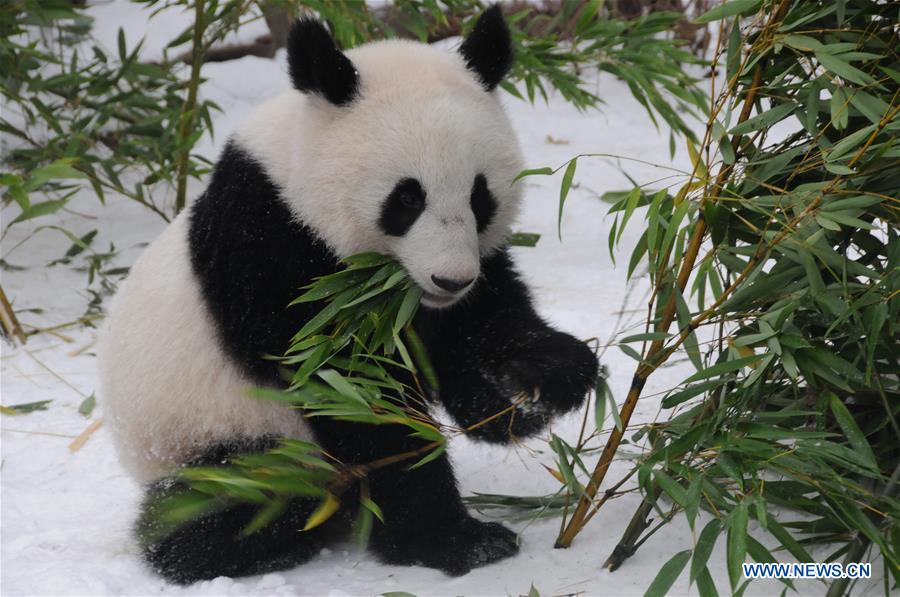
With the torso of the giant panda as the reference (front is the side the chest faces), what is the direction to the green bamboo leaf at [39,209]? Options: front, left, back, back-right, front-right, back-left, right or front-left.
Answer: back

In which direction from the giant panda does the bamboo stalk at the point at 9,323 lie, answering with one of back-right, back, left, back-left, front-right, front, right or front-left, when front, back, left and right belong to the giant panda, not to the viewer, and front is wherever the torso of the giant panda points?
back

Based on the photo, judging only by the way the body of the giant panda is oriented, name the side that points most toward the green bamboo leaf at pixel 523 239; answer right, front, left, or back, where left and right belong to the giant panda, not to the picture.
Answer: left

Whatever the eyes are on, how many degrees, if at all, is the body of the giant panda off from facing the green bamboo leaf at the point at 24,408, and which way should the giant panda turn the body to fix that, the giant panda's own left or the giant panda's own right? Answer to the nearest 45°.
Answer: approximately 180°

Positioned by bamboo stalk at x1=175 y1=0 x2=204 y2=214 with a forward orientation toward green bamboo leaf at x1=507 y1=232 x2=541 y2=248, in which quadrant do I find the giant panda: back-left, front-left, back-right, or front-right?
front-right

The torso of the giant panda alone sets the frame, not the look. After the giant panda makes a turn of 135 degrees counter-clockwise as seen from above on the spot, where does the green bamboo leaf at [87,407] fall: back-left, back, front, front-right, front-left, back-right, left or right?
front-left

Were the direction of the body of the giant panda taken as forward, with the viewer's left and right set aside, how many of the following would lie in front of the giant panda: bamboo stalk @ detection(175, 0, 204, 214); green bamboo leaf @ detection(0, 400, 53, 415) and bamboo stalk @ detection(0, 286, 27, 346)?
0

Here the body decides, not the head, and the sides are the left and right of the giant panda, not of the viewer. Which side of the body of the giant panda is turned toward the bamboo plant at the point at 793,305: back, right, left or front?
front

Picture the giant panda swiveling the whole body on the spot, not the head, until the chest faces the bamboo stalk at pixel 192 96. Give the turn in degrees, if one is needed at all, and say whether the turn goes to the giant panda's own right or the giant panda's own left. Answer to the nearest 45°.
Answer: approximately 135° to the giant panda's own left

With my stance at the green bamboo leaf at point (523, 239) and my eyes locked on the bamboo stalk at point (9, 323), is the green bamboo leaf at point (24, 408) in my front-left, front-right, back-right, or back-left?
front-left

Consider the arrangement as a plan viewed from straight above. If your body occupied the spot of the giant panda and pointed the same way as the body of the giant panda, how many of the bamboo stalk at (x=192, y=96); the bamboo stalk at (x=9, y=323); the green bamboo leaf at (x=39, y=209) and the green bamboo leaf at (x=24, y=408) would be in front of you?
0

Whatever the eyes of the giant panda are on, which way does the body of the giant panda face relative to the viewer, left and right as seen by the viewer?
facing the viewer and to the right of the viewer
